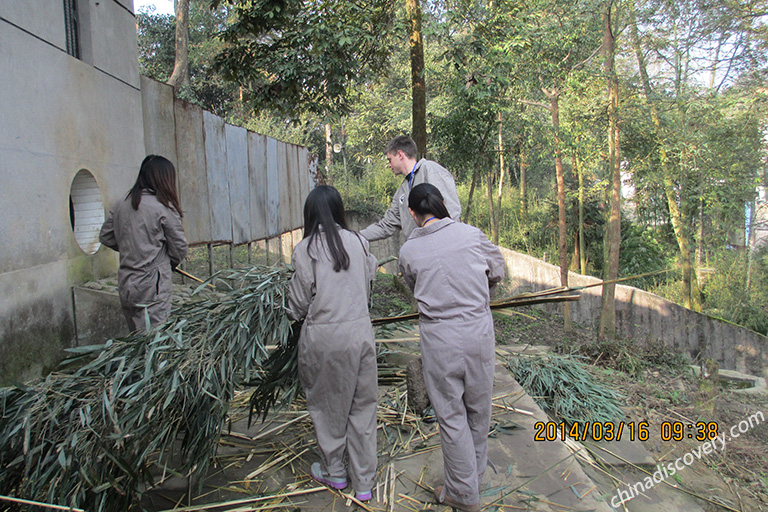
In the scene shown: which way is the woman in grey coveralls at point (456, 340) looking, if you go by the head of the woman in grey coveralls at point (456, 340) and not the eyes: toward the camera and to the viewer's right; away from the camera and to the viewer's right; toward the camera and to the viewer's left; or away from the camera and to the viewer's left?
away from the camera and to the viewer's left

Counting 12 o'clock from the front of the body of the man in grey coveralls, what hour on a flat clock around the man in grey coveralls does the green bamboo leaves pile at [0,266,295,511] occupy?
The green bamboo leaves pile is roughly at 12 o'clock from the man in grey coveralls.

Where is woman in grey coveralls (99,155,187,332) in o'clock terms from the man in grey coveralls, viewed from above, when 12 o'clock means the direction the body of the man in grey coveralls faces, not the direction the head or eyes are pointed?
The woman in grey coveralls is roughly at 1 o'clock from the man in grey coveralls.

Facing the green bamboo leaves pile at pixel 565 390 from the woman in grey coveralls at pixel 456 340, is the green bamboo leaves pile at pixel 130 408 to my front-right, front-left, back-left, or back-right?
back-left

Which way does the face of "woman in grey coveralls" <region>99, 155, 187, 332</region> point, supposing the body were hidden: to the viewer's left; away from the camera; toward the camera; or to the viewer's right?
away from the camera

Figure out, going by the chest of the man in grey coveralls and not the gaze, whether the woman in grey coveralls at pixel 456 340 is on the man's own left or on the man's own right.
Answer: on the man's own left

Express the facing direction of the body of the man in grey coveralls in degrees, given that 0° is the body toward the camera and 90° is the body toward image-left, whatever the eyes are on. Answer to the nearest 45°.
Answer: approximately 45°

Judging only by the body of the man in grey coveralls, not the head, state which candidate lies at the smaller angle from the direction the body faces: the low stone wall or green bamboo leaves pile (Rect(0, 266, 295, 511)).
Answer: the green bamboo leaves pile

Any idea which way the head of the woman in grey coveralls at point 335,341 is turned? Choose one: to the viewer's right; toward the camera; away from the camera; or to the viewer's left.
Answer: away from the camera
